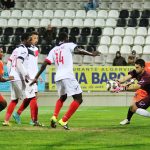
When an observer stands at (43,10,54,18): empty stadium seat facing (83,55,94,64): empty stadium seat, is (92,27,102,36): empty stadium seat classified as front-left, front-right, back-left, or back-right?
front-left

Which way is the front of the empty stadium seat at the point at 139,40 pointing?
toward the camera

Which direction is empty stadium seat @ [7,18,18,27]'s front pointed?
toward the camera

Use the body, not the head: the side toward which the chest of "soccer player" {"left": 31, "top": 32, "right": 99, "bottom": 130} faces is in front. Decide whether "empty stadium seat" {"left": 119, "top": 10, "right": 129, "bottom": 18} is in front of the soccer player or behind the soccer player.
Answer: in front

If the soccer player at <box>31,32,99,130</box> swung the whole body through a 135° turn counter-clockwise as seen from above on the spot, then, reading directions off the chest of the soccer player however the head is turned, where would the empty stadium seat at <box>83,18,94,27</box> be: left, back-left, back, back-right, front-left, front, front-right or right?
right

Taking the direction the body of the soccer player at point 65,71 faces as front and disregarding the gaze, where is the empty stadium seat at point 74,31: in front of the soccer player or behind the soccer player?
in front

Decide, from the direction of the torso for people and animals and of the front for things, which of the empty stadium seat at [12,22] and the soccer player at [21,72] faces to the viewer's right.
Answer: the soccer player

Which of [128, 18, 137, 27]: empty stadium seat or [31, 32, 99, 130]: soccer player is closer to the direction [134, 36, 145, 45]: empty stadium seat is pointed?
the soccer player

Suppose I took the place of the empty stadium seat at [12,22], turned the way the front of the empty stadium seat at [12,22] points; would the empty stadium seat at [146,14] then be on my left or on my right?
on my left

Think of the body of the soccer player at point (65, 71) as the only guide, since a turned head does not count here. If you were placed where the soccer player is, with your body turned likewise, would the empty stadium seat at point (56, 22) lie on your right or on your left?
on your left

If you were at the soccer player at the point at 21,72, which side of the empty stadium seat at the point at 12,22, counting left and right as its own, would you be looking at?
front

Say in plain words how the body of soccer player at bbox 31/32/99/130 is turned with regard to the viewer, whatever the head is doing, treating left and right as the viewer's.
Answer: facing away from the viewer and to the right of the viewer

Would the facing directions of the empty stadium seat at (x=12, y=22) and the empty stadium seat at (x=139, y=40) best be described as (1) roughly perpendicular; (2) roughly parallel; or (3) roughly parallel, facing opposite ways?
roughly parallel

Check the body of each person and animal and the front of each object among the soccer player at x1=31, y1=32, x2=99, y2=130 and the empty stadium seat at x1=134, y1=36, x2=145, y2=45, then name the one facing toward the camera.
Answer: the empty stadium seat

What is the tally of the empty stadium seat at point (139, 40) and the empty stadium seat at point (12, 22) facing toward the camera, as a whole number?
2
